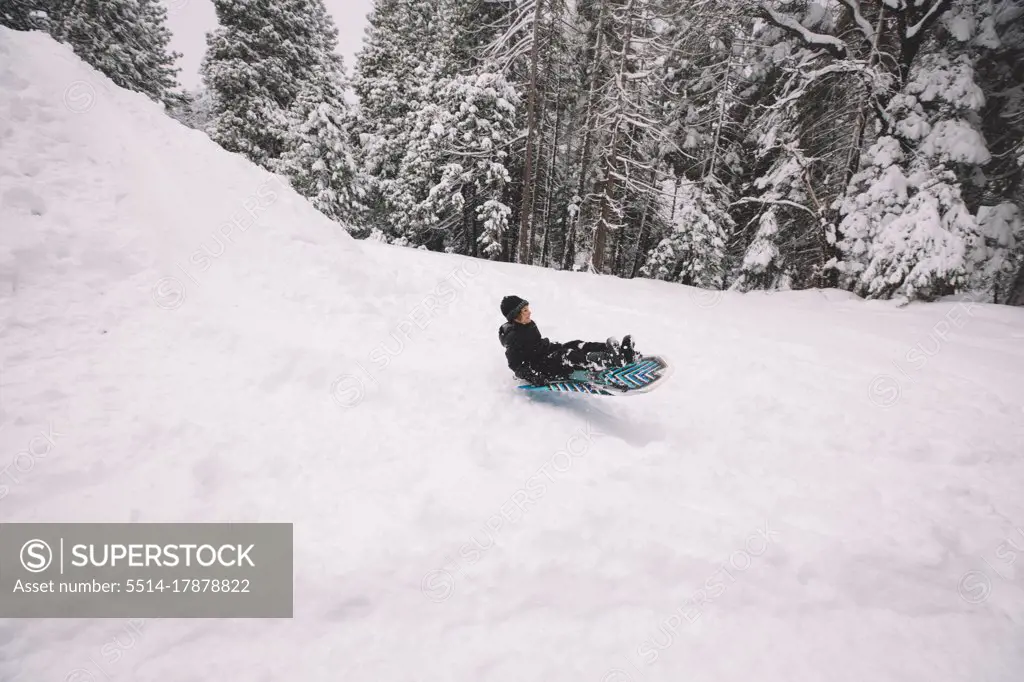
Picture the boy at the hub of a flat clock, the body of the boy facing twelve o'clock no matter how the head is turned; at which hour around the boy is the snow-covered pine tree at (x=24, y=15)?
The snow-covered pine tree is roughly at 7 o'clock from the boy.

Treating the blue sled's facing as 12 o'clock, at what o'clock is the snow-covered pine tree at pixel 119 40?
The snow-covered pine tree is roughly at 7 o'clock from the blue sled.

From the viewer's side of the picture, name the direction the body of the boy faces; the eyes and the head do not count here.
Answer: to the viewer's right

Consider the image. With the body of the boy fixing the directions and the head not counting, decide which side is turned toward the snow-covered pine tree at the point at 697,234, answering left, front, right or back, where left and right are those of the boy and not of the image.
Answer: left

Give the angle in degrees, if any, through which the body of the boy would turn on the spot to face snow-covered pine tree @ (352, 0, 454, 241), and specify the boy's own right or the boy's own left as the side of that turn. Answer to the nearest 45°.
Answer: approximately 135° to the boy's own left

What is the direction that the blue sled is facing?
to the viewer's right
